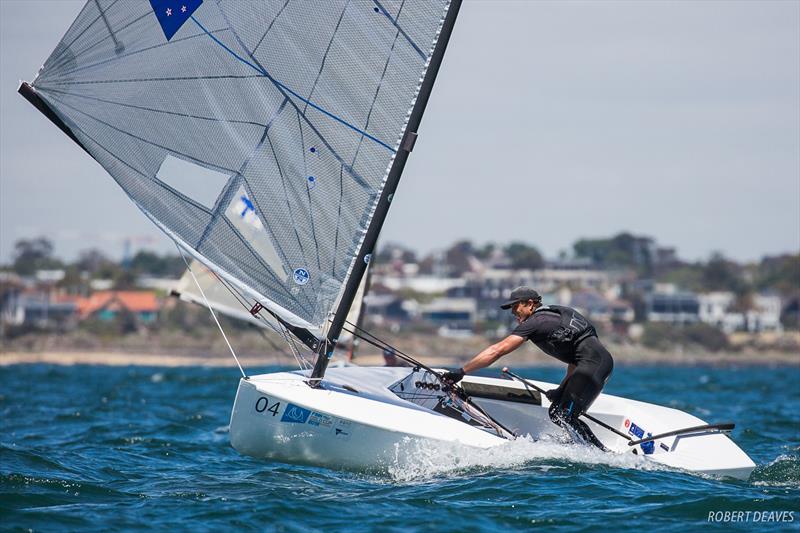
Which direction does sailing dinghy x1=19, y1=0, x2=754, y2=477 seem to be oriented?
to the viewer's left

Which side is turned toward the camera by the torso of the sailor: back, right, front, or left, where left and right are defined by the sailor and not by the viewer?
left

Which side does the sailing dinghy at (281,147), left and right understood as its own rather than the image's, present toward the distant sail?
right

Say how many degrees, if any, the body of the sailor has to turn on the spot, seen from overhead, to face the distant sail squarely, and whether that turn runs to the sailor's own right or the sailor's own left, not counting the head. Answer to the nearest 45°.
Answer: approximately 45° to the sailor's own right
